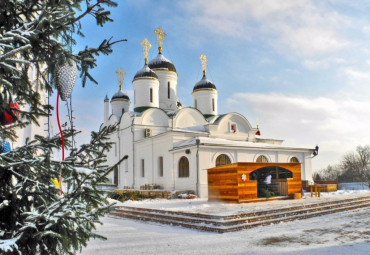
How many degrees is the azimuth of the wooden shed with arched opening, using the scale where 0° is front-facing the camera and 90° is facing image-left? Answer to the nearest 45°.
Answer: approximately 315°

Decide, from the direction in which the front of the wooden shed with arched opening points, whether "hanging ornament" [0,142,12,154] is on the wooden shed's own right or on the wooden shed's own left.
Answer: on the wooden shed's own right
